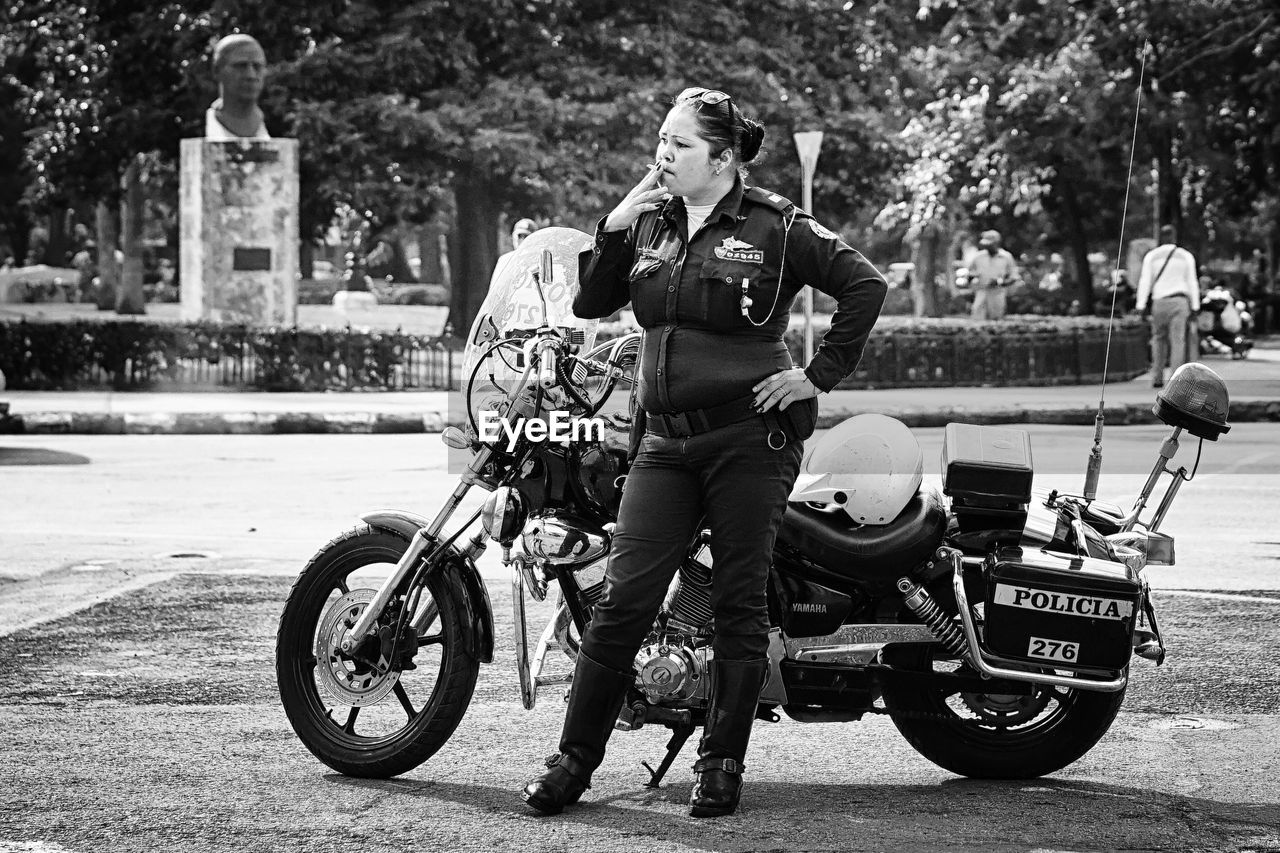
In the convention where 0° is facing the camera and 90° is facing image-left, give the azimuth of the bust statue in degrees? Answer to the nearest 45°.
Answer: approximately 315°

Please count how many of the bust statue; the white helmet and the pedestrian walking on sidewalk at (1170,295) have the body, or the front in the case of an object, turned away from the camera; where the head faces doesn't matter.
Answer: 1

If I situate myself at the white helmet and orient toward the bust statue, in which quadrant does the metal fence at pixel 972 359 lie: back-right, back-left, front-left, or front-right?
front-right

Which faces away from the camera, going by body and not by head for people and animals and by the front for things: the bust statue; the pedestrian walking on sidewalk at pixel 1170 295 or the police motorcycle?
the pedestrian walking on sidewalk

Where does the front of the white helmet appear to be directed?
to the viewer's left

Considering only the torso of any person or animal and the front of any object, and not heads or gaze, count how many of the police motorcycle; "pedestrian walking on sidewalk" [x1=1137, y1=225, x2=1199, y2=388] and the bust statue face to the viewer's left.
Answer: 1

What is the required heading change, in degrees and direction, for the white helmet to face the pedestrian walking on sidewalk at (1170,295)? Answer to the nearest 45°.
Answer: approximately 90° to its right

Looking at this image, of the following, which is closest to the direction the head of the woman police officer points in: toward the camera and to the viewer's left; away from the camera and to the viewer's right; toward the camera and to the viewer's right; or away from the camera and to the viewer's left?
toward the camera and to the viewer's left

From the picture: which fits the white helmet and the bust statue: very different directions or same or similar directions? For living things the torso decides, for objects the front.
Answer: very different directions

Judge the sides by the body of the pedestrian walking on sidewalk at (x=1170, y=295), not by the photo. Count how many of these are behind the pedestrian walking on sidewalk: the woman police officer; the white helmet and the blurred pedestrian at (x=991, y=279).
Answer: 2

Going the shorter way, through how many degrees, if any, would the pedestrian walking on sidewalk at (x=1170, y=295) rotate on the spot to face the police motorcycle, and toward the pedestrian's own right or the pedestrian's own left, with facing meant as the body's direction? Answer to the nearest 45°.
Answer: approximately 180°

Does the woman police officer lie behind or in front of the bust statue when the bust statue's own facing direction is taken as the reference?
in front

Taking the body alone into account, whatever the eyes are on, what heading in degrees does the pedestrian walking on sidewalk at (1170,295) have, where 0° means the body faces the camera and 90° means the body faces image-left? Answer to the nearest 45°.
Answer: approximately 180°

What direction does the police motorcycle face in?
to the viewer's left

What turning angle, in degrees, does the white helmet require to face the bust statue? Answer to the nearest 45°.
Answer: approximately 45° to its right

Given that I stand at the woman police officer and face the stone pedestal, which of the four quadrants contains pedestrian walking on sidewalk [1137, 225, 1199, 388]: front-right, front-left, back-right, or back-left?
front-right
